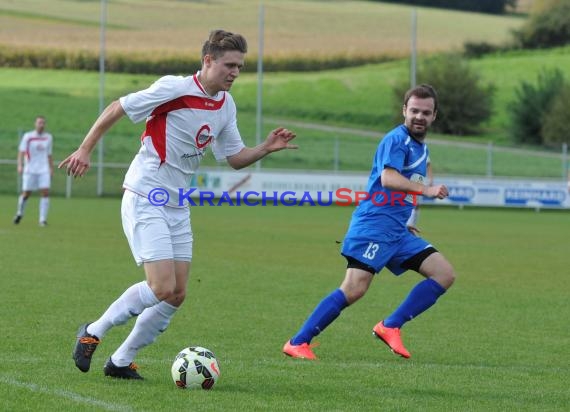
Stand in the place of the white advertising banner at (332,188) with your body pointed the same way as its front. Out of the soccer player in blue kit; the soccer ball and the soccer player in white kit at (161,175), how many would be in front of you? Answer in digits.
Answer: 3

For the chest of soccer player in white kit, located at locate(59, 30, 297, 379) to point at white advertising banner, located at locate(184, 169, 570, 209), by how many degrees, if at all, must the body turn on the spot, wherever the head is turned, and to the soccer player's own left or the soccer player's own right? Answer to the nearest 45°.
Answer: approximately 135° to the soccer player's own left

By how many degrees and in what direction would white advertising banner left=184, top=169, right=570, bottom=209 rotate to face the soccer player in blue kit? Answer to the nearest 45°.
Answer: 0° — it already faces them

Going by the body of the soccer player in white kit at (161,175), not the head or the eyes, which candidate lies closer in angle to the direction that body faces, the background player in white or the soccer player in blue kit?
the soccer player in blue kit

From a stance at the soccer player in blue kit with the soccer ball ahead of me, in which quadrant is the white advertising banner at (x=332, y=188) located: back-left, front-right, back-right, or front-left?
back-right

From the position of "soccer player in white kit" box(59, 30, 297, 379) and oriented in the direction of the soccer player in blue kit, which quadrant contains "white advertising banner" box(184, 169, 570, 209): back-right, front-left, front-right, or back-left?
front-left

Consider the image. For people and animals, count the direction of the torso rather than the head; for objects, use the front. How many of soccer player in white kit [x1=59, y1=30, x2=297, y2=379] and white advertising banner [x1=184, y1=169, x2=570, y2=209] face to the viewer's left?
0

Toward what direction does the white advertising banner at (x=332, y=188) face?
toward the camera

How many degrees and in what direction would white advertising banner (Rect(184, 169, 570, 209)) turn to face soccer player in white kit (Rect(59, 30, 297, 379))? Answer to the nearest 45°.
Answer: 0° — it already faces them

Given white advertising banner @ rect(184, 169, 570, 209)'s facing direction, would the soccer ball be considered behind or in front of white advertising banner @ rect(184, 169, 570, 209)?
in front

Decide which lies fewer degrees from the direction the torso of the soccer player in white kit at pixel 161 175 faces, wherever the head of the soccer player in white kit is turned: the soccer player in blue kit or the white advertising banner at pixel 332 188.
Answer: the soccer player in blue kit

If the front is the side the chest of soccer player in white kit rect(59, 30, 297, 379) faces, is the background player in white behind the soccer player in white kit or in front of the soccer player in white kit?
behind

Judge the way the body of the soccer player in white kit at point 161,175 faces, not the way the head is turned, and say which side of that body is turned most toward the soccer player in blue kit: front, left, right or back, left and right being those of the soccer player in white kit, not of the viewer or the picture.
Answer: left

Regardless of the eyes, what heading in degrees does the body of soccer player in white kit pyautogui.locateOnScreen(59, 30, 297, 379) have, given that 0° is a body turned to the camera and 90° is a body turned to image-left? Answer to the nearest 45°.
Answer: approximately 315°
